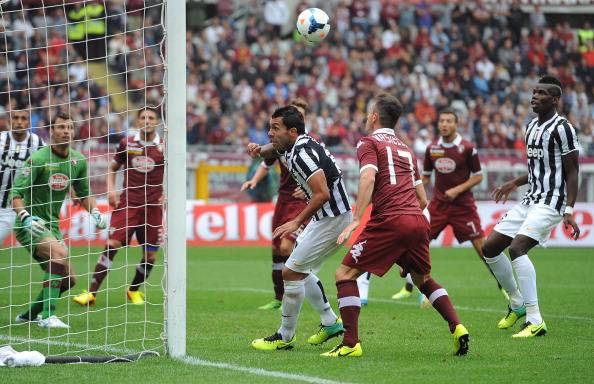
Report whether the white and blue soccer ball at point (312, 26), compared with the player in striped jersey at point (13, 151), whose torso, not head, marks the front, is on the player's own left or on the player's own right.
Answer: on the player's own left

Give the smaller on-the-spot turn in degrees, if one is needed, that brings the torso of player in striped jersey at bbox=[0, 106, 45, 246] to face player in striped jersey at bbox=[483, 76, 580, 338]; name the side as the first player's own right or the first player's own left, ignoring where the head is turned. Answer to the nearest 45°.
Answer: approximately 45° to the first player's own left

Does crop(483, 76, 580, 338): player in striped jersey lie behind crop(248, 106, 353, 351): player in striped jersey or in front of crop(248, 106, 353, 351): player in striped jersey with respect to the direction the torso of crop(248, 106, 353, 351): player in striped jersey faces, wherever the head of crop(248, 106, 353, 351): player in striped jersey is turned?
behind

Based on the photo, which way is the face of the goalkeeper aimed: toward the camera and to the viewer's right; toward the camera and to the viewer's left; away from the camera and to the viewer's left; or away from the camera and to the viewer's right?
toward the camera and to the viewer's right

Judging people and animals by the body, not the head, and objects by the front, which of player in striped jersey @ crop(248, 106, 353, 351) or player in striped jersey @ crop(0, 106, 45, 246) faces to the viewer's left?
player in striped jersey @ crop(248, 106, 353, 351)

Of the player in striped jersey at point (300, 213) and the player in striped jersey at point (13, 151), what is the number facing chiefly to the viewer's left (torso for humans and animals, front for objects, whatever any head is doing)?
1

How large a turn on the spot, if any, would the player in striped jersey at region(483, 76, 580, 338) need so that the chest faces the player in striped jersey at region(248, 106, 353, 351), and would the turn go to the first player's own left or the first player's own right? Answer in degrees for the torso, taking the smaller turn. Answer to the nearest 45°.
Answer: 0° — they already face them

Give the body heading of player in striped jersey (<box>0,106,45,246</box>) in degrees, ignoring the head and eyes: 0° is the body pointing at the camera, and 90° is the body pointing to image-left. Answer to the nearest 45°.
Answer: approximately 0°

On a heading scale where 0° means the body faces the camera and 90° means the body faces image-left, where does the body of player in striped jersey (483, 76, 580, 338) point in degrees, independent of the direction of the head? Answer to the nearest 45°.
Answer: approximately 45°
